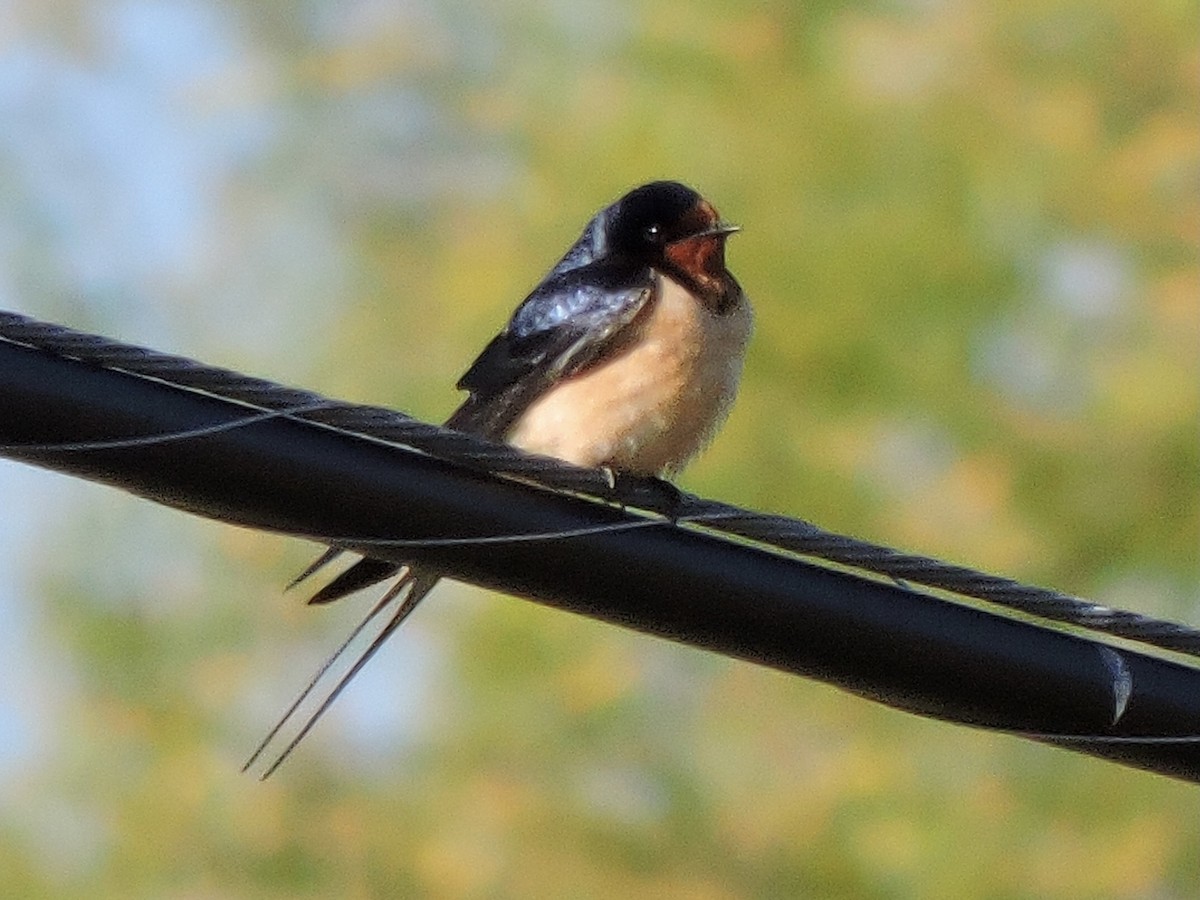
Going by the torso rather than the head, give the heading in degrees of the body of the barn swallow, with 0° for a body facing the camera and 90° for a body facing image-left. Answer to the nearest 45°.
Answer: approximately 315°
